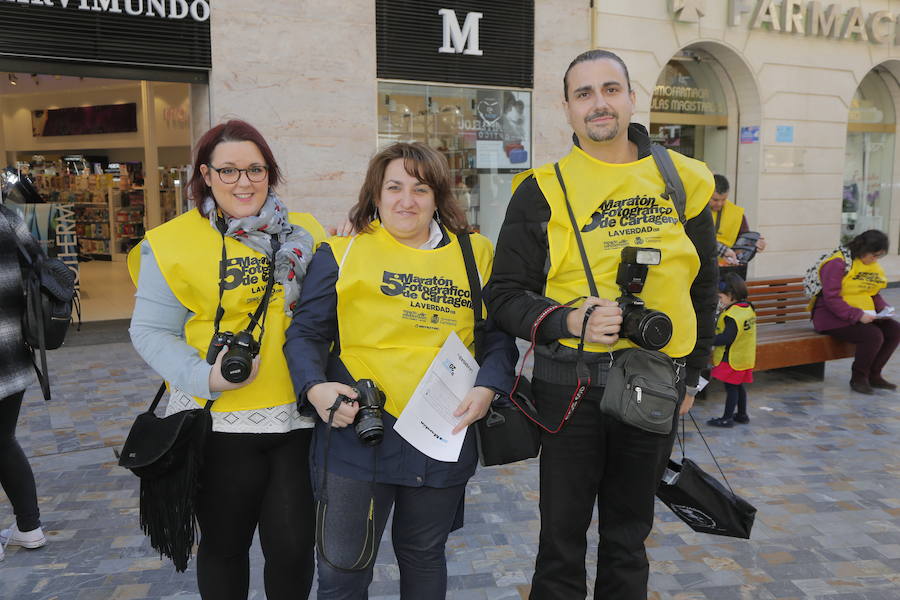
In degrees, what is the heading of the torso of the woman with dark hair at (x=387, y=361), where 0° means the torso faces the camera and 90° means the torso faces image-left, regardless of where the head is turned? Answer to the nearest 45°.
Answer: approximately 0°

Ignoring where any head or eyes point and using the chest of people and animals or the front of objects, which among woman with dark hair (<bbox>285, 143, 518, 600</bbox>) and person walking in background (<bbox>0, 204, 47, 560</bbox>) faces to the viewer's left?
the person walking in background

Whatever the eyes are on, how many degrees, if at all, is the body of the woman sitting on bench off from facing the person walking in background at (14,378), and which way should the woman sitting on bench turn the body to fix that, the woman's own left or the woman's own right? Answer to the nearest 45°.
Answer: approximately 90° to the woman's own right

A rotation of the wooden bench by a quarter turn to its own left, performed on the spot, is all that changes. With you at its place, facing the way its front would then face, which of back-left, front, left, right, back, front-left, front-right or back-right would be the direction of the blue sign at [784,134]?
front-left

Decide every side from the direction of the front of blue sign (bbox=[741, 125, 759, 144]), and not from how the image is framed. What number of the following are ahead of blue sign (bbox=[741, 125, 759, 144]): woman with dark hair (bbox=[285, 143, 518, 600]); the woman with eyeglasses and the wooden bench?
3

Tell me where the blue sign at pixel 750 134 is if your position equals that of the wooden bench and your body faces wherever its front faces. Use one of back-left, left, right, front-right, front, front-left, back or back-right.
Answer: back-left

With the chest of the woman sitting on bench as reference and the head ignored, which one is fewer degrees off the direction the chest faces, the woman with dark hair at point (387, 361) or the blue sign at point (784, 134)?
the woman with dark hair

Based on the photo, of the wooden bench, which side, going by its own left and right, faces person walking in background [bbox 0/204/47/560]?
right
